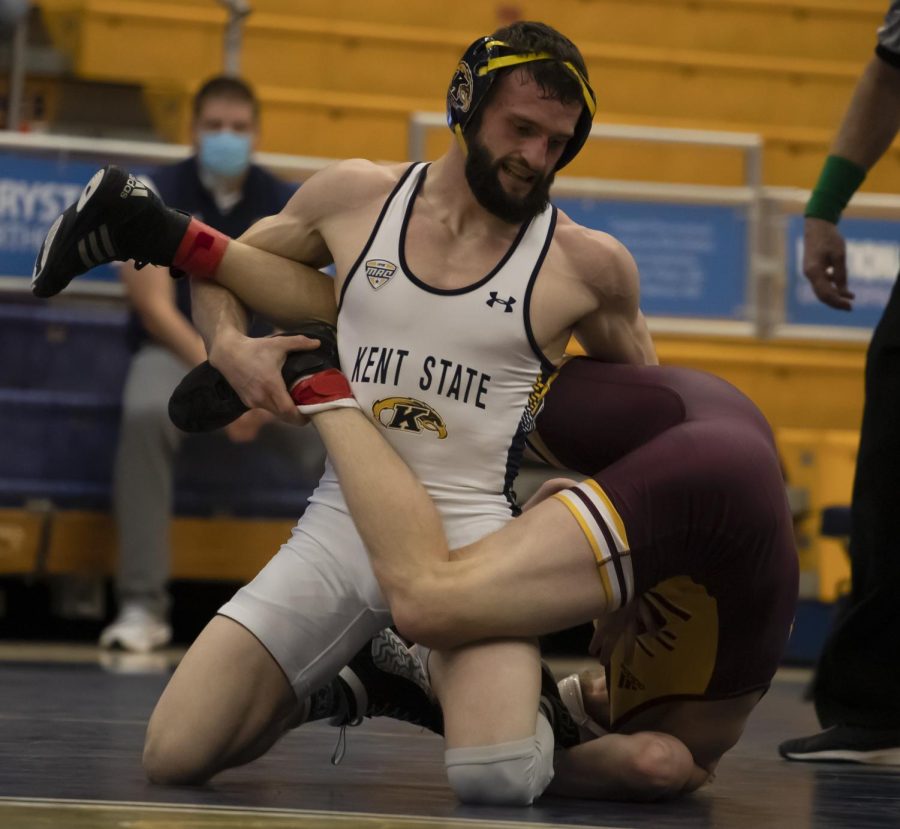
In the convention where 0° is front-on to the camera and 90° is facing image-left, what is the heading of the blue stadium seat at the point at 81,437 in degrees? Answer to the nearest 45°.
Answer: approximately 0°

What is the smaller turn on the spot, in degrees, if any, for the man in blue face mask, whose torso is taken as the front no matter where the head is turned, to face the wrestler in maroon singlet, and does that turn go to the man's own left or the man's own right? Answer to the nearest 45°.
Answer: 0° — they already face them

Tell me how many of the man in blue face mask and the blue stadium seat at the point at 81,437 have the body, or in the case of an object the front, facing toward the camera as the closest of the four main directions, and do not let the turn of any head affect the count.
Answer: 2

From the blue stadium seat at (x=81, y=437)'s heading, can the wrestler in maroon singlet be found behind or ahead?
ahead

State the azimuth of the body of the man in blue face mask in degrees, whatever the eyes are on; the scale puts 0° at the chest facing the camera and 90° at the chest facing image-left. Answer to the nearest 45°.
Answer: approximately 0°
